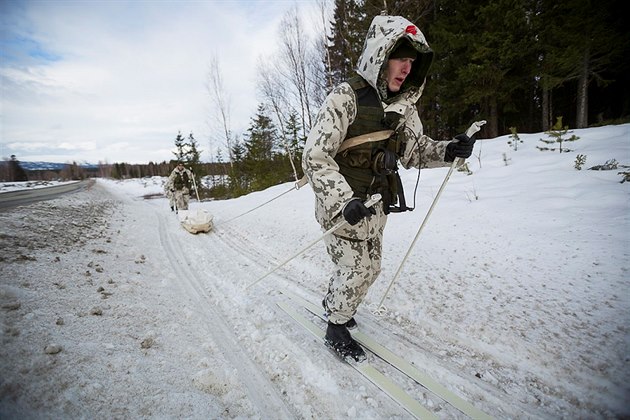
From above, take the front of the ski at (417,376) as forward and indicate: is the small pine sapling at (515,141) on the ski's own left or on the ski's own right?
on the ski's own left

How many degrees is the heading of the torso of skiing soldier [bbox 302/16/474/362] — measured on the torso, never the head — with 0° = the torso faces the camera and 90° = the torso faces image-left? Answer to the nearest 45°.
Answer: approximately 315°

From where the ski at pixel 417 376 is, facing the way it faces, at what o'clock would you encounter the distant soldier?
The distant soldier is roughly at 6 o'clock from the ski.

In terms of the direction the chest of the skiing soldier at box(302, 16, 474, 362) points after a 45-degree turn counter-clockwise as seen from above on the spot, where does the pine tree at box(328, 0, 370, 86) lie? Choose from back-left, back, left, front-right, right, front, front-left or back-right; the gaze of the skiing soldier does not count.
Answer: left

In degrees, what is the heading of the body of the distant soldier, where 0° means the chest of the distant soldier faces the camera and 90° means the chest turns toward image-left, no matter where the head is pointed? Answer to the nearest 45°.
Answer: approximately 0°

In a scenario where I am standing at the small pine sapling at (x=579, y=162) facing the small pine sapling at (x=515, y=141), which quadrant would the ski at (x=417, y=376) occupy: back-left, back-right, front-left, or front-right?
back-left

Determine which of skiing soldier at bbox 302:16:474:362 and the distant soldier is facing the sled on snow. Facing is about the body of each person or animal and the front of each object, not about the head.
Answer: the distant soldier

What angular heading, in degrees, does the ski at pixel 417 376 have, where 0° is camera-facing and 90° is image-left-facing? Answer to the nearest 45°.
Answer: approximately 315°
